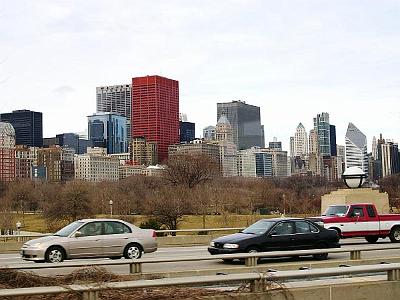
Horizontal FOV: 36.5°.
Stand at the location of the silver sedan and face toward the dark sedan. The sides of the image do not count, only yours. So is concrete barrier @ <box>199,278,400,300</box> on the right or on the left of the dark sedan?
right

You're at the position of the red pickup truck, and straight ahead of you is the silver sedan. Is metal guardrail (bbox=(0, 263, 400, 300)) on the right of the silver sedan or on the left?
left

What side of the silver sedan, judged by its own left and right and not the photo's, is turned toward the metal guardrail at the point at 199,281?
left

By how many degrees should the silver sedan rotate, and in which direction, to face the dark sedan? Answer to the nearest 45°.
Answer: approximately 180°

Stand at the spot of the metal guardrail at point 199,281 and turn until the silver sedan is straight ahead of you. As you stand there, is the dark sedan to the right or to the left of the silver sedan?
right

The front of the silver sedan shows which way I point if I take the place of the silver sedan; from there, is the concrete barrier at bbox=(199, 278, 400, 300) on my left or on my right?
on my left

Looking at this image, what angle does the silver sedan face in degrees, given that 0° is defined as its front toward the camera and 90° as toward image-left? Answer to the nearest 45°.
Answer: approximately 90°

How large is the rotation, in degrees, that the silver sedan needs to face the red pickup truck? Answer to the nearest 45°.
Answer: approximately 135° to its right
